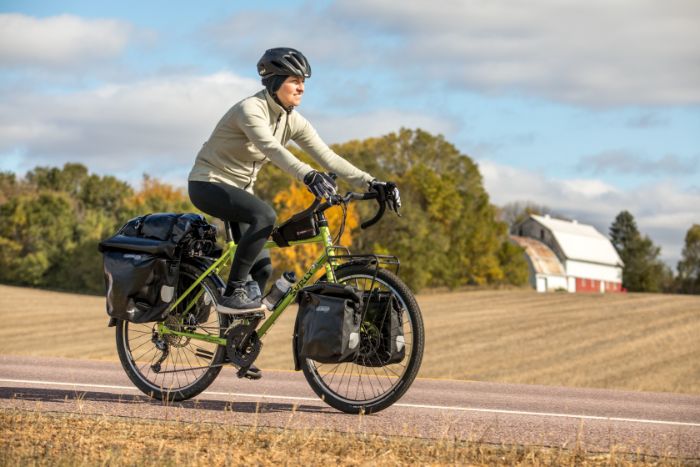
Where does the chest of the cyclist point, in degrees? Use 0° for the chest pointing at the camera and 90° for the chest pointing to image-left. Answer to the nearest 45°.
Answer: approximately 315°
